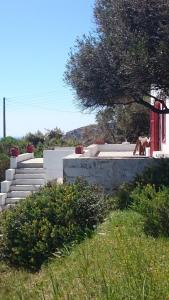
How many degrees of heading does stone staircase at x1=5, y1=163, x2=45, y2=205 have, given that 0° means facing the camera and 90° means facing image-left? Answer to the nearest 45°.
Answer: approximately 0°

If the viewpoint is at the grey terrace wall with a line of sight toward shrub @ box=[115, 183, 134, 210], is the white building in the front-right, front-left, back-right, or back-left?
back-left
